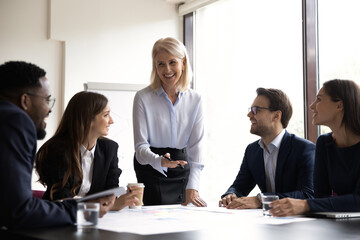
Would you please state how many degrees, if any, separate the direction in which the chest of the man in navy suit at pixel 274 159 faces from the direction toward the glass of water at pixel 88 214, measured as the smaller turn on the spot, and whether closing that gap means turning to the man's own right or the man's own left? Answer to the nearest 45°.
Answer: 0° — they already face it

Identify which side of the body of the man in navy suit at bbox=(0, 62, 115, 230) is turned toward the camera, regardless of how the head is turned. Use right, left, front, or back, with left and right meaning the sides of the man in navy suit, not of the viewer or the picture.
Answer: right

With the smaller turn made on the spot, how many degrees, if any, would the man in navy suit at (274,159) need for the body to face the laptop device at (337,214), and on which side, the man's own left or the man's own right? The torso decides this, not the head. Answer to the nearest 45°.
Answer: approximately 45° to the man's own left

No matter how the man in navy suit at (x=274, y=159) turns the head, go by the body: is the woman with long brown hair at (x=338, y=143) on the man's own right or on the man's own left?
on the man's own left

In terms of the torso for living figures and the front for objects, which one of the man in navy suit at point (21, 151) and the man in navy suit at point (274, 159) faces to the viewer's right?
the man in navy suit at point (21, 151)

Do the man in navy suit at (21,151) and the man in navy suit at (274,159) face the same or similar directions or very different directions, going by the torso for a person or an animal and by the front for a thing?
very different directions

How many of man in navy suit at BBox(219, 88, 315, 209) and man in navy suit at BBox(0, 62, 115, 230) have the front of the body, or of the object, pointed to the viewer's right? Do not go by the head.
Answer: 1
